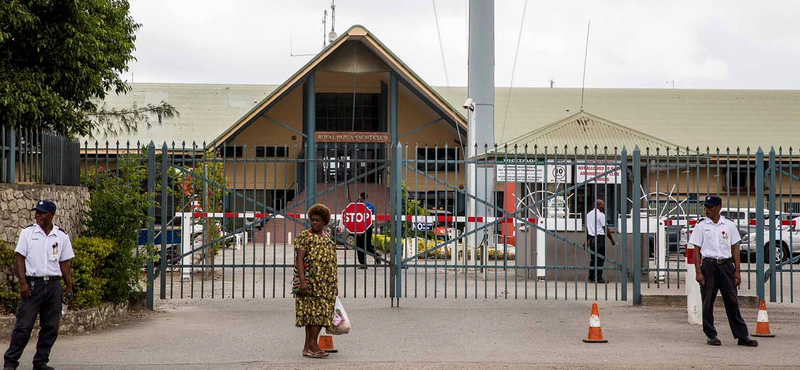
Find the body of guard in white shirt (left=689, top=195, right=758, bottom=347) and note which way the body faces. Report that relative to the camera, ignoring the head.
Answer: toward the camera

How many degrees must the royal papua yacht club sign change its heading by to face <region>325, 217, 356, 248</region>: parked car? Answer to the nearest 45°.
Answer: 0° — it already faces it

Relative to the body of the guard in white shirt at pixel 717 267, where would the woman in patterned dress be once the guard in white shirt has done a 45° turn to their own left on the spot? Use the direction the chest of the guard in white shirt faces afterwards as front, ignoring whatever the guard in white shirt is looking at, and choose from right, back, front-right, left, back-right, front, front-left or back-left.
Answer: right

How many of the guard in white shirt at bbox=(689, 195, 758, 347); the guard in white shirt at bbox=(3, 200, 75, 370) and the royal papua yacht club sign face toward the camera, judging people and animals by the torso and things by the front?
3

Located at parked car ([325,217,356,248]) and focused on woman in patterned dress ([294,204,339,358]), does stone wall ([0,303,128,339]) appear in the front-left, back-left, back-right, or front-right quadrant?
front-right

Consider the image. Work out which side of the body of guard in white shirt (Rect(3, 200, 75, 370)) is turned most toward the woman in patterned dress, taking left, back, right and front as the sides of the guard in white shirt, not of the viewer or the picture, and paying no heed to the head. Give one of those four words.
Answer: left

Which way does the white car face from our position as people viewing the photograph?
facing the viewer and to the left of the viewer

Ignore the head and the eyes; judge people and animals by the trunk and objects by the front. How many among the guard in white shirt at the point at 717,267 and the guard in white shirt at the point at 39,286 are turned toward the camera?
2

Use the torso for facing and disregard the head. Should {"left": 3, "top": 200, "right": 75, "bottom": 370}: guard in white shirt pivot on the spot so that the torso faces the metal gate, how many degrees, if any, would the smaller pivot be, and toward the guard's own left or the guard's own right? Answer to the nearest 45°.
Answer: approximately 135° to the guard's own left

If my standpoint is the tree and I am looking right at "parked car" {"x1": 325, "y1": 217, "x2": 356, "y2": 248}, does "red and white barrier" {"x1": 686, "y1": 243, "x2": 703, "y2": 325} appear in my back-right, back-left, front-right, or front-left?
front-right

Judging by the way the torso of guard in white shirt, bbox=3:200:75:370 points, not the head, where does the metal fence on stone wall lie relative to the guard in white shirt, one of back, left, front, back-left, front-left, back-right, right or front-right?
back

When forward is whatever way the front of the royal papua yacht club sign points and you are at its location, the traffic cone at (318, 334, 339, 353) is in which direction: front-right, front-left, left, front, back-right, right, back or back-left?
front

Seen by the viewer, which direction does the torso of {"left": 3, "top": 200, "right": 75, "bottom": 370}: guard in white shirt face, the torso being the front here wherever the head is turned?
toward the camera
